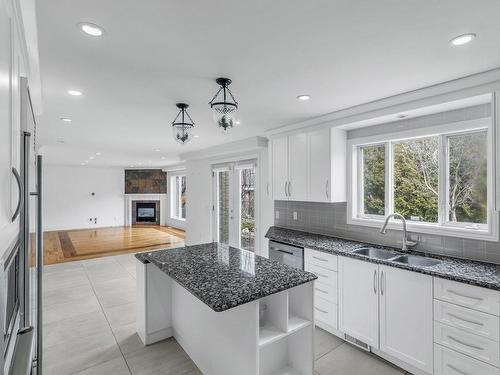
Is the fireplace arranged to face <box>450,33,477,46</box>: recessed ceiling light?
yes

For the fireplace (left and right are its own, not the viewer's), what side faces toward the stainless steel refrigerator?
front

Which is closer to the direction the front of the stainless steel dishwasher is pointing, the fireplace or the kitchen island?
the kitchen island

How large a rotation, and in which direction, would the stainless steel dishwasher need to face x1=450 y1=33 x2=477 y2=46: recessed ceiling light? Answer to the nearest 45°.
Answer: approximately 90° to its left

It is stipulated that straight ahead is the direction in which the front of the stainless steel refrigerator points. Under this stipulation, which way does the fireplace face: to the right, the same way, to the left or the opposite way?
to the right

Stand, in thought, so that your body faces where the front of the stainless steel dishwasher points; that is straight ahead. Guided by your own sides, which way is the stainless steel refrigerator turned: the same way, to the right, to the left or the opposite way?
the opposite way

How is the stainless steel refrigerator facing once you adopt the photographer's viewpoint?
facing to the right of the viewer

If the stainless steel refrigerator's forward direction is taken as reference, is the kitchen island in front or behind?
in front

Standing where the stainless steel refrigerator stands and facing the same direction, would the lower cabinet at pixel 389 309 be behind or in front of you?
in front

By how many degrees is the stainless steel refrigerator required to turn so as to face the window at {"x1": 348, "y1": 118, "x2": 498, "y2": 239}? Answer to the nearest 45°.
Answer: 0° — it already faces it
